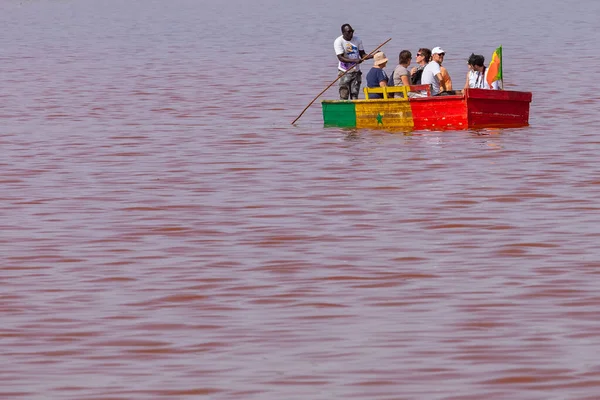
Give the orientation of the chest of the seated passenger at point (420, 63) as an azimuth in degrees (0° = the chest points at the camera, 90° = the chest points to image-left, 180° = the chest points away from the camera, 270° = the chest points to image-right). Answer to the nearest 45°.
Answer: approximately 45°

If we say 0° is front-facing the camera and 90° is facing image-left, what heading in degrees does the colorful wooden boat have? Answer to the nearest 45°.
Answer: approximately 315°

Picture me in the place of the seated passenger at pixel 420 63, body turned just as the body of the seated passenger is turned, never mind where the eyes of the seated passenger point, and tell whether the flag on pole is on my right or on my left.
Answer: on my left

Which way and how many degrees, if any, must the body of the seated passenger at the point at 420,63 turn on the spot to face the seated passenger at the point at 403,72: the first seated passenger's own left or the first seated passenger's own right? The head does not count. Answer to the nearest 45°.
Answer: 0° — they already face them

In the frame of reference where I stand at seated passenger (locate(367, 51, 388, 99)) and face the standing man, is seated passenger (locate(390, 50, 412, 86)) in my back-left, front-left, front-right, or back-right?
back-right
